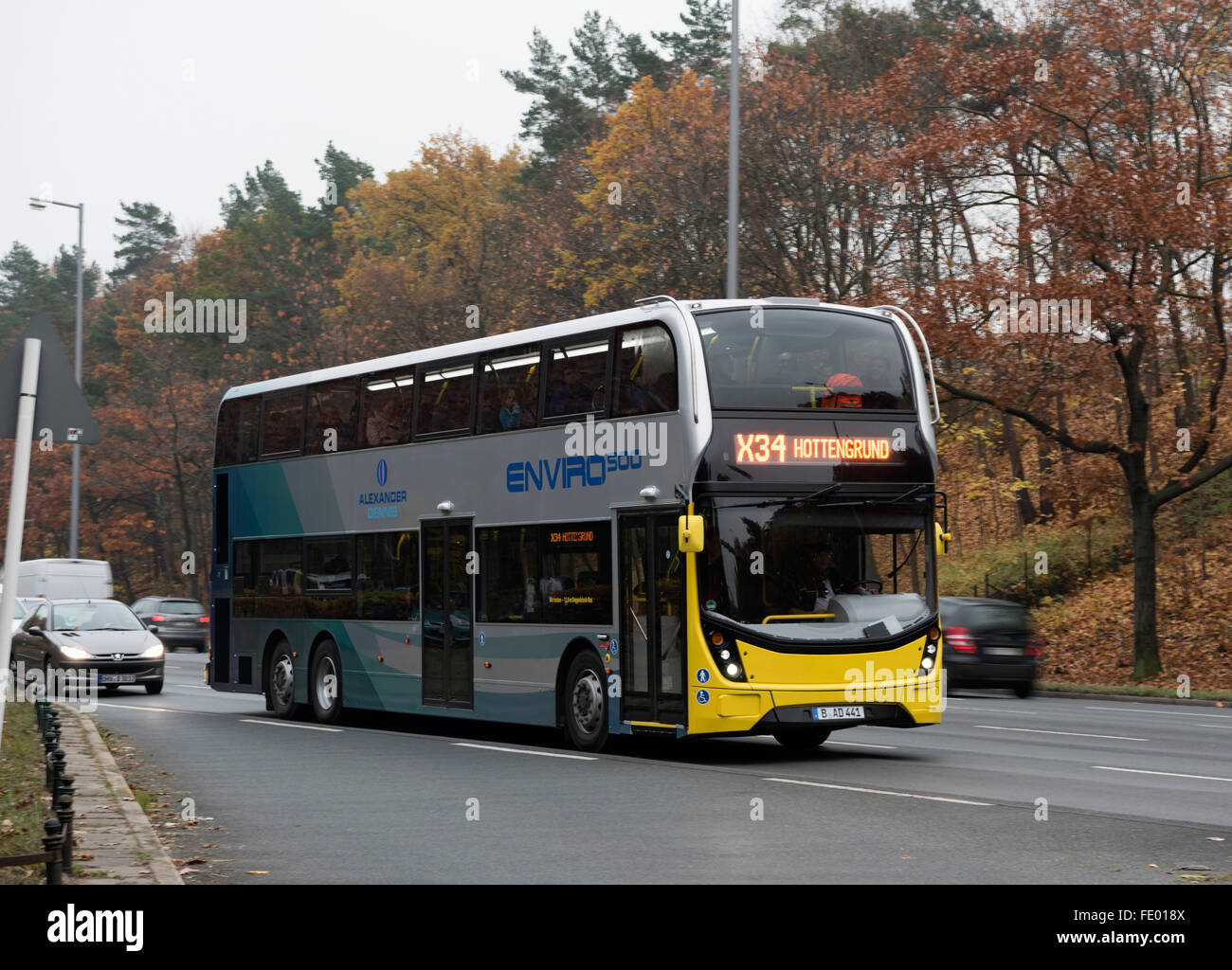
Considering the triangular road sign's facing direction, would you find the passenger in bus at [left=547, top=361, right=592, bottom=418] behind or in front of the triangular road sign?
in front

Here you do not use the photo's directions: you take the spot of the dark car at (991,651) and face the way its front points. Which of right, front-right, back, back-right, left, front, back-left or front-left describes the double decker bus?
back-left

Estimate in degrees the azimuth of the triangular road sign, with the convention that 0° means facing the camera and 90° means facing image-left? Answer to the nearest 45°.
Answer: approximately 180°

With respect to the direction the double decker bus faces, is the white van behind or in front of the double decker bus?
behind

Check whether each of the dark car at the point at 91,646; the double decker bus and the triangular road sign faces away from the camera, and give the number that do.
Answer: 1

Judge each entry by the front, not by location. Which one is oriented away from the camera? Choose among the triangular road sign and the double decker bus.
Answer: the triangular road sign

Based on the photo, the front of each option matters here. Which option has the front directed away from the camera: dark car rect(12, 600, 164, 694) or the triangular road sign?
the triangular road sign

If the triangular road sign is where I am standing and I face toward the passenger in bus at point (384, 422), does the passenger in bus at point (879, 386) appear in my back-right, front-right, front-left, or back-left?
front-right

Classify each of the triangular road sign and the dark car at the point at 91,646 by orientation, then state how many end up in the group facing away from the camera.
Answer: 1

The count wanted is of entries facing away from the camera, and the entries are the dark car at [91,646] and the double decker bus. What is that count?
0

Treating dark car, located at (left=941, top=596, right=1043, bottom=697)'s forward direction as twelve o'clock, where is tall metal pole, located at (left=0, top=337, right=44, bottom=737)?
The tall metal pole is roughly at 8 o'clock from the dark car.

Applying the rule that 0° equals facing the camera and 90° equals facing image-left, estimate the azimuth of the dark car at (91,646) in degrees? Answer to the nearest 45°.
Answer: approximately 315°

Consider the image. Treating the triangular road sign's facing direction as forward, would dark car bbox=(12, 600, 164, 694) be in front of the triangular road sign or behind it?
in front

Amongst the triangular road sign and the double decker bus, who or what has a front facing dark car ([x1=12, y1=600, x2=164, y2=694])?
the triangular road sign

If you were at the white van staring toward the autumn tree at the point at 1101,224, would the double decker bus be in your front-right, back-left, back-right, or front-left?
front-right

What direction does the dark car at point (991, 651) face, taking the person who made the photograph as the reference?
facing away from the viewer and to the left of the viewer

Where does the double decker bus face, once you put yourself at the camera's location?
facing the viewer and to the right of the viewer
